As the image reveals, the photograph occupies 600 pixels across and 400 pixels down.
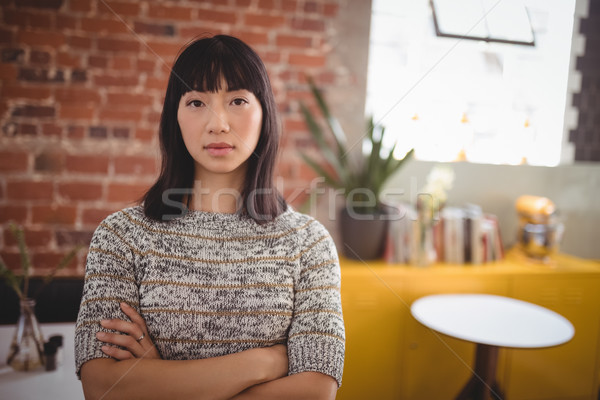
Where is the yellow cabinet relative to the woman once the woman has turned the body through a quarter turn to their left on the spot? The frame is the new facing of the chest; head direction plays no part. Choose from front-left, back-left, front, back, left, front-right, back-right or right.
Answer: front-left

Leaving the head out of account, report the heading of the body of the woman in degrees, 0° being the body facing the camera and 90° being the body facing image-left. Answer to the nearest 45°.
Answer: approximately 0°

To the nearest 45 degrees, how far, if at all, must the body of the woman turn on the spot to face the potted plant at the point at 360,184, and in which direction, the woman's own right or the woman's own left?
approximately 135° to the woman's own left

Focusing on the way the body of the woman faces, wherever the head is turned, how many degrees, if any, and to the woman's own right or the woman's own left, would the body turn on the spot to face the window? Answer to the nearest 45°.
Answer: approximately 135° to the woman's own left
